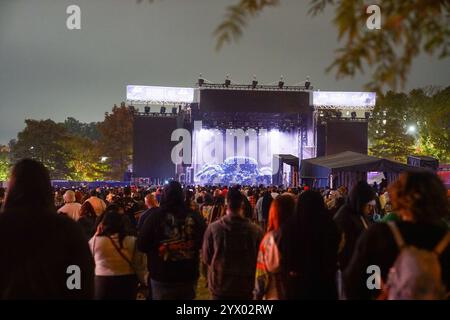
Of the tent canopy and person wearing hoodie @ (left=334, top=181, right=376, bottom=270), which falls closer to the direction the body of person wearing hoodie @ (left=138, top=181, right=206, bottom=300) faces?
the tent canopy

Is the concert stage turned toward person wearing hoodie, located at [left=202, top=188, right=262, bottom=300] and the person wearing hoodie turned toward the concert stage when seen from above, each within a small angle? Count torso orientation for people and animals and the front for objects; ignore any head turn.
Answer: yes

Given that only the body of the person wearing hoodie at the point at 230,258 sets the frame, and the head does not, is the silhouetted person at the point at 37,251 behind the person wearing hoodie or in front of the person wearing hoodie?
behind

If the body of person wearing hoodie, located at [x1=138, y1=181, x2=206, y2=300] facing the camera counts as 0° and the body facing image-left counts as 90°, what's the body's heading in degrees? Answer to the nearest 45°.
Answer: approximately 180°

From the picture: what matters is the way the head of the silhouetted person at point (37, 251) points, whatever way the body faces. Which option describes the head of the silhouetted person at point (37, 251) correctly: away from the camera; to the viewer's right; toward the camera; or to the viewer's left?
away from the camera

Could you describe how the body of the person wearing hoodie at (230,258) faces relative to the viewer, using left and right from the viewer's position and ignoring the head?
facing away from the viewer

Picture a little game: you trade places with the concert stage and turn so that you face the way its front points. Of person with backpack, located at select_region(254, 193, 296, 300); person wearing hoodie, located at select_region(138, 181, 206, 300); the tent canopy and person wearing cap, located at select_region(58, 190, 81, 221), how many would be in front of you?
4

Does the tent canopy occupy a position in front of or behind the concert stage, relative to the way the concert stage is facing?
in front

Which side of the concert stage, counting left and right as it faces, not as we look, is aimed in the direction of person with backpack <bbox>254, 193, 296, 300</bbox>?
front

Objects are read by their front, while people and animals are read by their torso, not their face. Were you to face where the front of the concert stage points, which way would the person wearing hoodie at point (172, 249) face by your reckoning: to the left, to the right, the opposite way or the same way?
the opposite way
